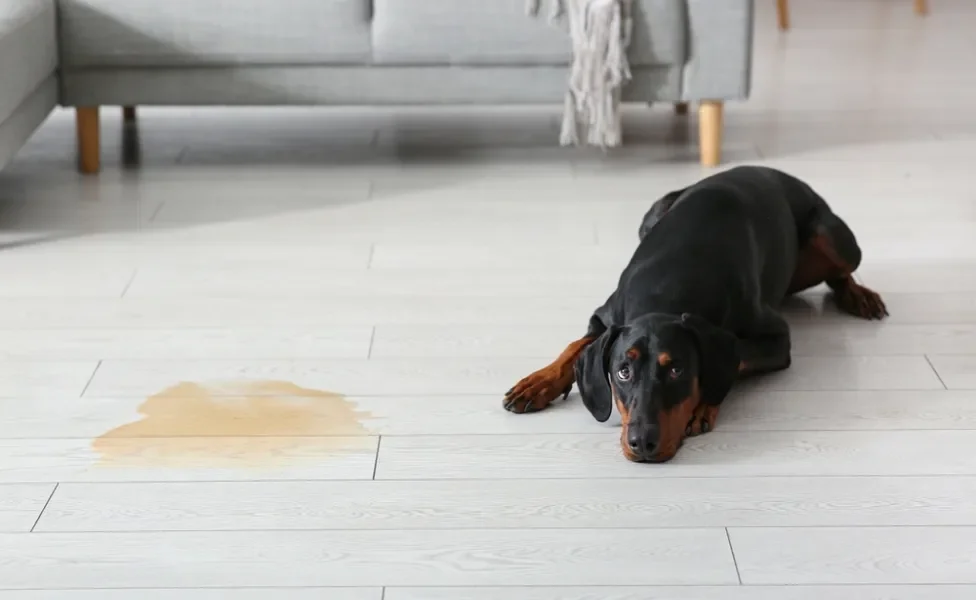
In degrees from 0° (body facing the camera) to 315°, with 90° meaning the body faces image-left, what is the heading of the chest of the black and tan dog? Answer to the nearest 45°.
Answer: approximately 45°

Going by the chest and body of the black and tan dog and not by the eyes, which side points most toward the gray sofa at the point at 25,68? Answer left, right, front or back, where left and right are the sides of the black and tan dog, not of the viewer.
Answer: right

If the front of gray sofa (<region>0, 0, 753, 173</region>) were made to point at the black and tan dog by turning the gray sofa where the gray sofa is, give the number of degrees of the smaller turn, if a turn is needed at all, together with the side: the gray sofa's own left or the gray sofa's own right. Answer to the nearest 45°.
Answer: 0° — it already faces it

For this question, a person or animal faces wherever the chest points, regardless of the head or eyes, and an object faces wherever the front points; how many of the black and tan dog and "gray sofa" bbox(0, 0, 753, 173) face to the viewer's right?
0

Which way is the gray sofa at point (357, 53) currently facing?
toward the camera

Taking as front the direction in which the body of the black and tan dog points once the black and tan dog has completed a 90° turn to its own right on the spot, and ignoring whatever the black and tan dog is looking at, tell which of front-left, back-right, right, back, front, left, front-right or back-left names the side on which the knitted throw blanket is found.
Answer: front-right
